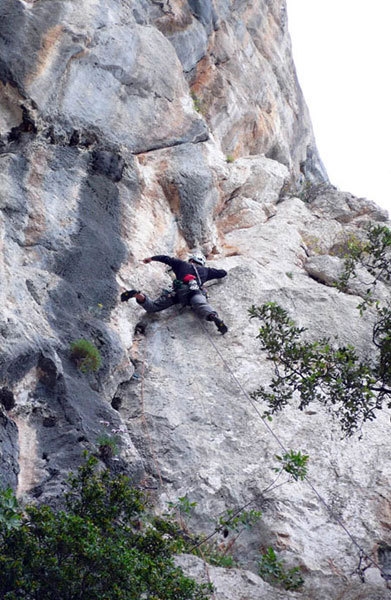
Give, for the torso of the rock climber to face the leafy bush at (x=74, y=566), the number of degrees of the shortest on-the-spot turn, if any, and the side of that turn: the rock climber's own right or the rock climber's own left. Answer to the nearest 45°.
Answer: approximately 180°

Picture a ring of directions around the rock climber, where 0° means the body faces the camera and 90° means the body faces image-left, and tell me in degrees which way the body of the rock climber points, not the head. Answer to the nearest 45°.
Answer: approximately 180°

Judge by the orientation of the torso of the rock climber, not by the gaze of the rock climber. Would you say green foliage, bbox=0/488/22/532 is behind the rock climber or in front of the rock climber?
behind

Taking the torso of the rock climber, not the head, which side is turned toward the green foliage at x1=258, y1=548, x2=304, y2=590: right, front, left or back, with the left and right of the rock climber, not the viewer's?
back

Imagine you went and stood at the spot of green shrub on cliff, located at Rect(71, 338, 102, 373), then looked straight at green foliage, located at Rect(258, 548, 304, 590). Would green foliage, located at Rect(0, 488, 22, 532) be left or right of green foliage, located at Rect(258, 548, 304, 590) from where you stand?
right
